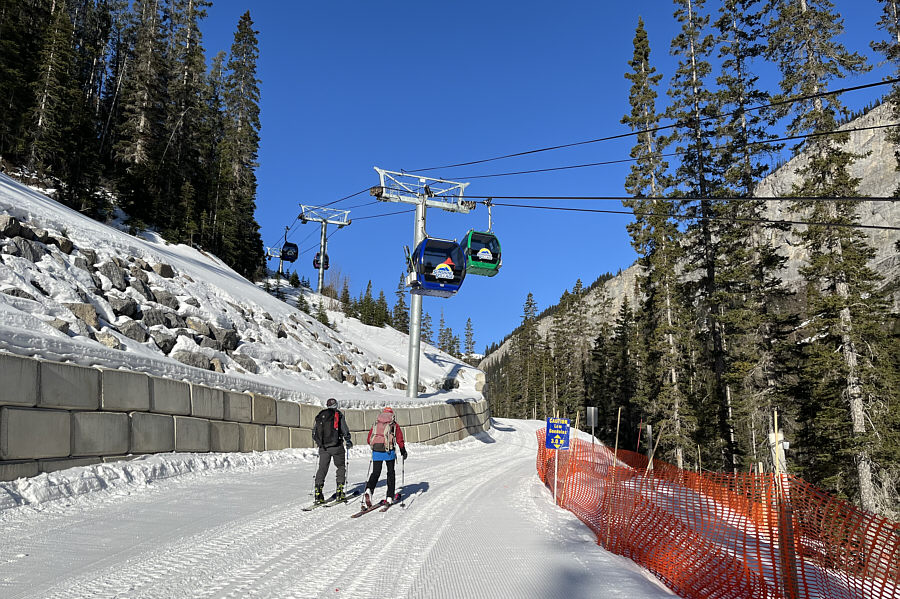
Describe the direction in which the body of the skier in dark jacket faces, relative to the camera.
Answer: away from the camera

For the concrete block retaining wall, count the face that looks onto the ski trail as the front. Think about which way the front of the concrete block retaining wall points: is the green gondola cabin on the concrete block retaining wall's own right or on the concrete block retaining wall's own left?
on the concrete block retaining wall's own left

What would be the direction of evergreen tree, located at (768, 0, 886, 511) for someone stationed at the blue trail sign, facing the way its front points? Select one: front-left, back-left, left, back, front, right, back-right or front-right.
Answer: back-left

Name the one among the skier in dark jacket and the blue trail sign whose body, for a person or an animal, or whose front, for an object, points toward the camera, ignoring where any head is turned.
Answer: the blue trail sign

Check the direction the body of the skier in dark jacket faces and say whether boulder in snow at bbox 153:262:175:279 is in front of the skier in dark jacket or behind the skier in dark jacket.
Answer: in front

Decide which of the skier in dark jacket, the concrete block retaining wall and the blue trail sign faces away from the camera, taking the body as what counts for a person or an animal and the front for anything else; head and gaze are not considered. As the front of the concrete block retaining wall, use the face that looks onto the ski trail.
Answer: the skier in dark jacket

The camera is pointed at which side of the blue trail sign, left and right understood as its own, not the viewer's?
front

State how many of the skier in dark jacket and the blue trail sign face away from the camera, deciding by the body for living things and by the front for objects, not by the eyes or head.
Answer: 1

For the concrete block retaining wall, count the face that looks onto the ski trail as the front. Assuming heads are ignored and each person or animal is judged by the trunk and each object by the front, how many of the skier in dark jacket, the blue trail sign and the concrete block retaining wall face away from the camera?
1

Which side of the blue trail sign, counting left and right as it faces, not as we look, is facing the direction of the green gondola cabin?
back

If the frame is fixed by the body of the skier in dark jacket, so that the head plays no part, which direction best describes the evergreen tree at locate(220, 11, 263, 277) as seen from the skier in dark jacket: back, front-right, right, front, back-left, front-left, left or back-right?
front

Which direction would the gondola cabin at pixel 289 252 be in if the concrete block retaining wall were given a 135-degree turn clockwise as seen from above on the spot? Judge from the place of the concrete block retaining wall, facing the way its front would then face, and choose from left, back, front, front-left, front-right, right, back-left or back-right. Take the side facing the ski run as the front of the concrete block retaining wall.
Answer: right

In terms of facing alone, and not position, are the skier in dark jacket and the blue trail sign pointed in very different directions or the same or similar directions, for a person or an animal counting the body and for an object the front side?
very different directions

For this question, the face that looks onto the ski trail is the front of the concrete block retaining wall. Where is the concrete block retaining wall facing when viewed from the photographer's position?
facing the viewer and to the right of the viewer

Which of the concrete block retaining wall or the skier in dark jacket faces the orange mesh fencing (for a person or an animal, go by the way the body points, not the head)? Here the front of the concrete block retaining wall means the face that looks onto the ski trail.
the concrete block retaining wall
